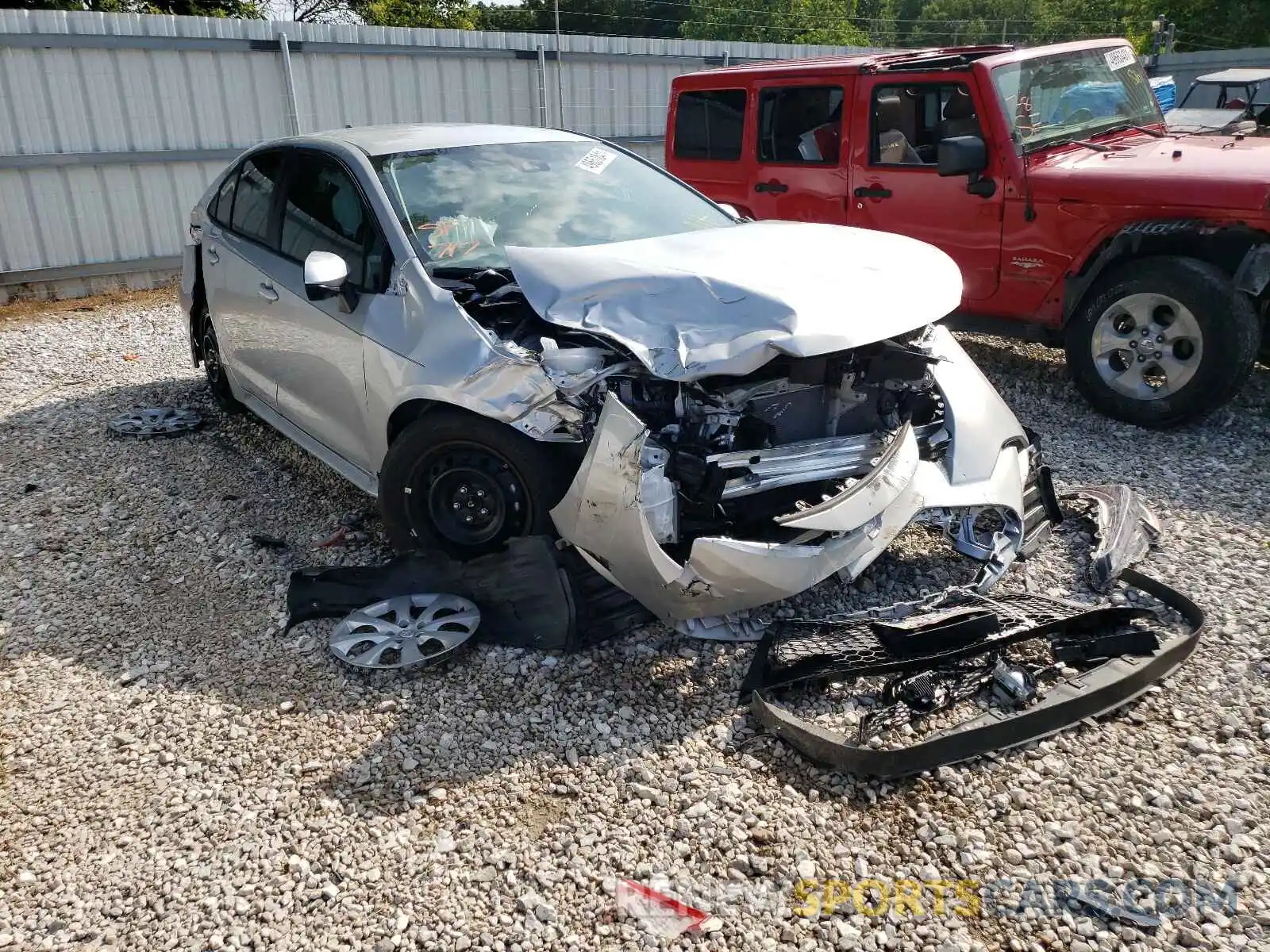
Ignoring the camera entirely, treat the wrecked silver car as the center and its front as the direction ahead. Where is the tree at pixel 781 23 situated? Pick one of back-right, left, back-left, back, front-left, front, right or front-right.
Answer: back-left

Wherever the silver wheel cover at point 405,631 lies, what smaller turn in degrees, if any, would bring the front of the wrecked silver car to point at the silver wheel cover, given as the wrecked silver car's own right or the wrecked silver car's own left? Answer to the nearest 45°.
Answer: approximately 90° to the wrecked silver car's own right

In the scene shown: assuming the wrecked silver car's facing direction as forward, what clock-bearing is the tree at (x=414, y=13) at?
The tree is roughly at 7 o'clock from the wrecked silver car.

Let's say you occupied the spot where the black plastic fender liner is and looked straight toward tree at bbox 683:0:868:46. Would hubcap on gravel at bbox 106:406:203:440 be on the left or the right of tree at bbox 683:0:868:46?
left

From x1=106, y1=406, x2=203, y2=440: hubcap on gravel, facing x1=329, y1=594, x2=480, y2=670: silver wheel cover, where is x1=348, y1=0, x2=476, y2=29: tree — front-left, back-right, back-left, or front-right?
back-left

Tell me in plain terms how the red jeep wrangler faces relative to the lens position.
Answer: facing the viewer and to the right of the viewer

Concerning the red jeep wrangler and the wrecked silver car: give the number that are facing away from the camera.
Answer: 0

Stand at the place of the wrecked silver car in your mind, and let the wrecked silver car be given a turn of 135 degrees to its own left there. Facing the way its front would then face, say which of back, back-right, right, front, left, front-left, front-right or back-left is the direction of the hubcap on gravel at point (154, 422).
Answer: front-left

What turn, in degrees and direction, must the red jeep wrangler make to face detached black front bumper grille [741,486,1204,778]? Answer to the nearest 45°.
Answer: approximately 45° to its right

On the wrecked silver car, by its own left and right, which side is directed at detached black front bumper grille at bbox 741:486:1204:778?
front

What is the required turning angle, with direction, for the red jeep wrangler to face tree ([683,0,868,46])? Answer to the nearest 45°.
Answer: approximately 135° to its left
